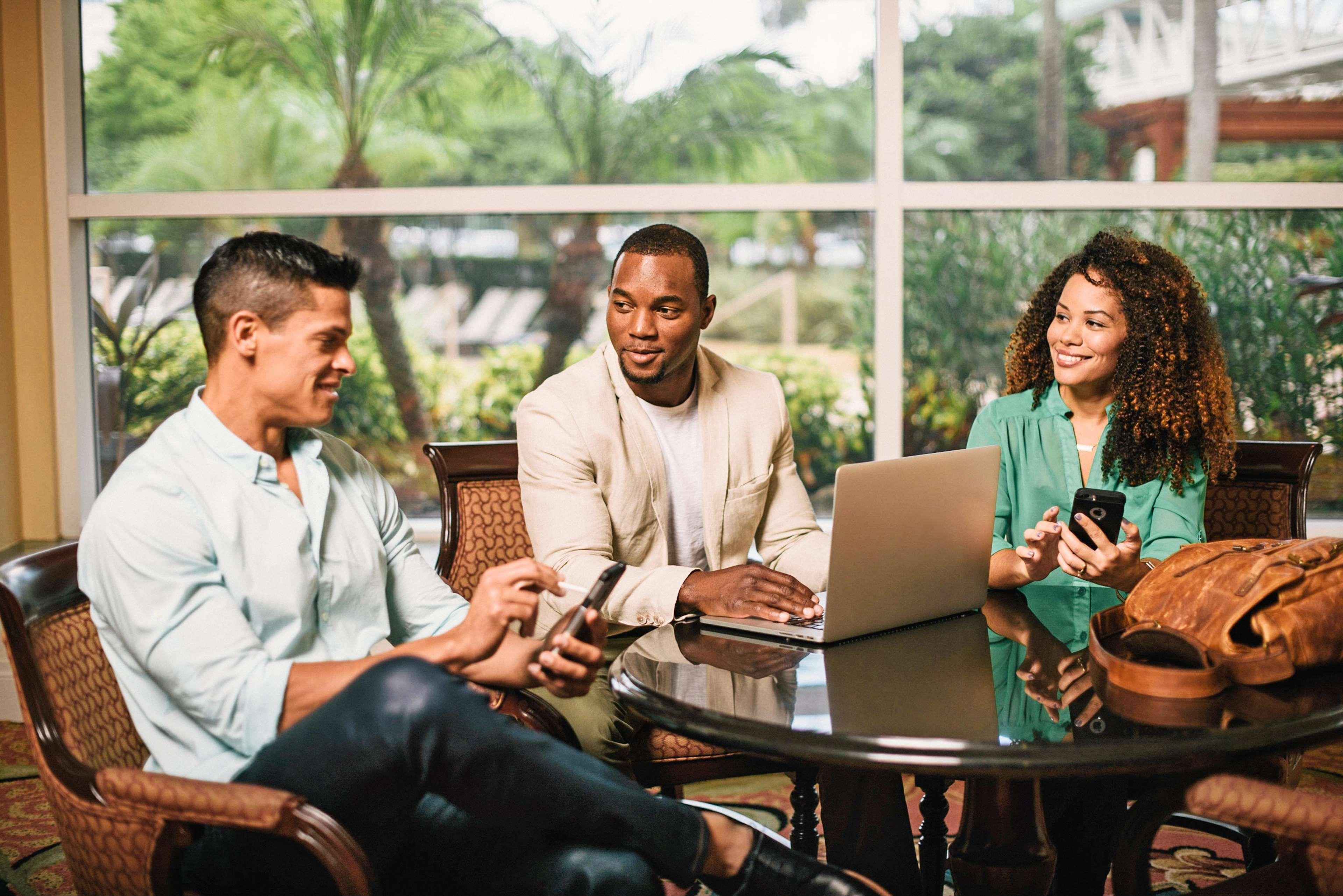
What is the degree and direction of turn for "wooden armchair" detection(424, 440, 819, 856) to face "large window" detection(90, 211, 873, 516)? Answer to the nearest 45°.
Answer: approximately 135° to its left

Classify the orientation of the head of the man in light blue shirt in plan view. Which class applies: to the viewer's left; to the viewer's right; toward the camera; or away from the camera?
to the viewer's right

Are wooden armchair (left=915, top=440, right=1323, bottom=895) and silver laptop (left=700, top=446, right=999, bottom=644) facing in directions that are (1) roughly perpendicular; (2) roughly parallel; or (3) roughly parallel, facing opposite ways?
roughly perpendicular

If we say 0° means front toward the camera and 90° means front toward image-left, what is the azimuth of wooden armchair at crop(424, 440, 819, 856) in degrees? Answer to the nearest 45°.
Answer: approximately 315°

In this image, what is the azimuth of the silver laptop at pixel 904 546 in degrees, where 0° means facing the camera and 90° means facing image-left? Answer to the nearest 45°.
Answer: approximately 135°

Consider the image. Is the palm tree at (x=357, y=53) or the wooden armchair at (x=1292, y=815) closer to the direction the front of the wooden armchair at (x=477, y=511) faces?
the wooden armchair

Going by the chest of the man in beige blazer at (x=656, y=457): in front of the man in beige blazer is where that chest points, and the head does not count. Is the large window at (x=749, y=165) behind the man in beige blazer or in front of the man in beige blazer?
behind

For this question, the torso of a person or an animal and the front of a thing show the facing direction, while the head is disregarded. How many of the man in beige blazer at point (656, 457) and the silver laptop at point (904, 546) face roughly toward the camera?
1
